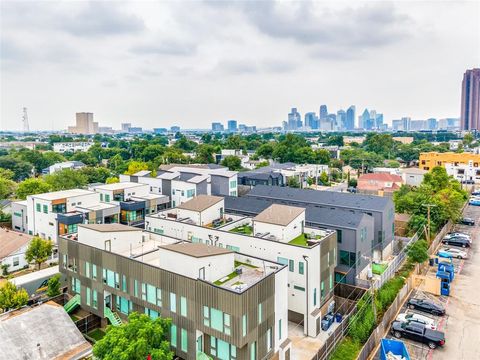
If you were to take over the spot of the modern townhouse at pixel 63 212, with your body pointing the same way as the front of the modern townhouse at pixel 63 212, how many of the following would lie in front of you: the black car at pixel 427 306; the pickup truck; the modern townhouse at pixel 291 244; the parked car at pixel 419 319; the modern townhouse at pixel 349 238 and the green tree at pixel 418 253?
6

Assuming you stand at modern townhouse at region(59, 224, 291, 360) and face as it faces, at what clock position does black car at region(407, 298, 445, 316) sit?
The black car is roughly at 7 o'clock from the modern townhouse.

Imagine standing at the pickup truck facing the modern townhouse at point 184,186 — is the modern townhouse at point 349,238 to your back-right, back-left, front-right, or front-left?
front-right

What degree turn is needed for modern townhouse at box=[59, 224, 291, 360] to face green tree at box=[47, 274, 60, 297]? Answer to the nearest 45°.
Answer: approximately 90° to its right

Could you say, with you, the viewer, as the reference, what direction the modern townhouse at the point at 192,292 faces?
facing the viewer and to the left of the viewer

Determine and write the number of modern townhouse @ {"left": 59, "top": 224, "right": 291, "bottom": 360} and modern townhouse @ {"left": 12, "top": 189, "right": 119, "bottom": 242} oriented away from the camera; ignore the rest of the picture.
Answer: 0

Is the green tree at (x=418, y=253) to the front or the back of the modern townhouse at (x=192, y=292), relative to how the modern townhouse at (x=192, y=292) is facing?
to the back

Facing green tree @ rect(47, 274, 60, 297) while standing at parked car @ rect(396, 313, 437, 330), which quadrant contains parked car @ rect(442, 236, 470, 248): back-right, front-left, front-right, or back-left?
back-right

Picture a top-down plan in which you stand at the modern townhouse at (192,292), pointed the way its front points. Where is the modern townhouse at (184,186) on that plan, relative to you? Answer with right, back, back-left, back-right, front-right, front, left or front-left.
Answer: back-right

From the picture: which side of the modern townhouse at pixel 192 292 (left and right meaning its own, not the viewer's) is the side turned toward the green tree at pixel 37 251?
right

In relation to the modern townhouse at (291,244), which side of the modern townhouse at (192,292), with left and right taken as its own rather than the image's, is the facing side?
back

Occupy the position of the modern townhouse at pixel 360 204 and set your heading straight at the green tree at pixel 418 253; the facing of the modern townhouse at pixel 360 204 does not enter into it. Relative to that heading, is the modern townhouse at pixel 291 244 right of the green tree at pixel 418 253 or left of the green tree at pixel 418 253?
right

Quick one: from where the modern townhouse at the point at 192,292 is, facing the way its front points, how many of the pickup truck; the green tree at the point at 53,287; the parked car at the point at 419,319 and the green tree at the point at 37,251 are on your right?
2
